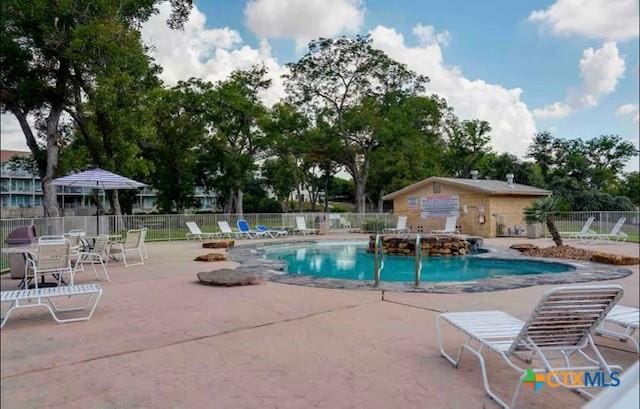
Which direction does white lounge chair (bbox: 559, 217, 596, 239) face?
to the viewer's left

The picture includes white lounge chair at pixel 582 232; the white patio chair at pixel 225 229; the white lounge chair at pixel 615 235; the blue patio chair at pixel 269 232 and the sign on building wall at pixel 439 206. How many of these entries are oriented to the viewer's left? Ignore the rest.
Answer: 2

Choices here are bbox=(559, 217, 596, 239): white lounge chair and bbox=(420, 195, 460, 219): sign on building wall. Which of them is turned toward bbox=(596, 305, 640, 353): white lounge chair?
the sign on building wall

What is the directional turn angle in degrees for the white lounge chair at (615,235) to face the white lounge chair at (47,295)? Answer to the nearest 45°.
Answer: approximately 90° to its left

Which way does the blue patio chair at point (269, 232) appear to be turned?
to the viewer's right

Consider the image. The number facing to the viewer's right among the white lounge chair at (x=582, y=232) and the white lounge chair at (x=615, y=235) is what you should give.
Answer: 0

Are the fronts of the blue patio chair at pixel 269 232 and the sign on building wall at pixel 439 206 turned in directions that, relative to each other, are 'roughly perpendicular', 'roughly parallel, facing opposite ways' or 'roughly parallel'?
roughly perpendicular

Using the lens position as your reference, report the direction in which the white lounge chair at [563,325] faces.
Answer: facing away from the viewer and to the left of the viewer

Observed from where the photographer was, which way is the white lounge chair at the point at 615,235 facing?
facing to the left of the viewer

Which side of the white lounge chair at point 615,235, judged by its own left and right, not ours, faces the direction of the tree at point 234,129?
front

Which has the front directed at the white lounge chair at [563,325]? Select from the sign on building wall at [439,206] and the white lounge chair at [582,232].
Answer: the sign on building wall

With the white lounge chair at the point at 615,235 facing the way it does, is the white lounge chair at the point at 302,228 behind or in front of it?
in front

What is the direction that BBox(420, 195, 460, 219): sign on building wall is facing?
toward the camera

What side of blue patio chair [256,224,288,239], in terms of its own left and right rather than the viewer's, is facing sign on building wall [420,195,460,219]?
front
